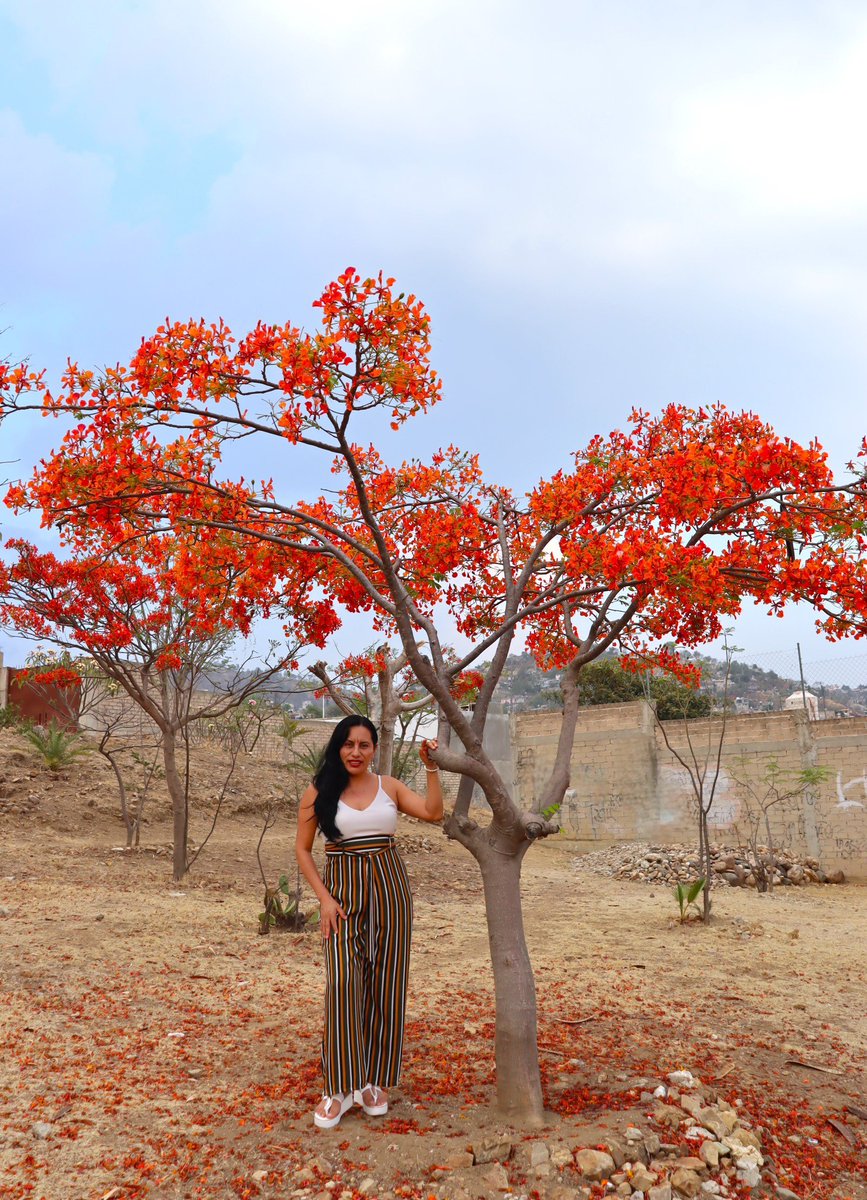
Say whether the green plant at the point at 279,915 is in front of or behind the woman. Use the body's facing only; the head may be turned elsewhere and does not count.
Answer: behind

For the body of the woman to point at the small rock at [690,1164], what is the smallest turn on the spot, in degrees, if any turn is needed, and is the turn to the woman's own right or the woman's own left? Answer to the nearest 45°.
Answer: approximately 45° to the woman's own left

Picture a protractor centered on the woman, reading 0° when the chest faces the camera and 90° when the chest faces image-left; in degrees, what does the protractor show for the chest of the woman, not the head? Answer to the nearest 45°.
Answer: approximately 0°

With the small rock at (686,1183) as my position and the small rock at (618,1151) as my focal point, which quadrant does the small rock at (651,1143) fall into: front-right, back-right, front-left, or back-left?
front-right

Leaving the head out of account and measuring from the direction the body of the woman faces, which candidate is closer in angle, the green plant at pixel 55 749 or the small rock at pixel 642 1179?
the small rock

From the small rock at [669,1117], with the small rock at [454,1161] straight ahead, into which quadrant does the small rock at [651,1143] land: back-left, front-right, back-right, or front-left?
front-left

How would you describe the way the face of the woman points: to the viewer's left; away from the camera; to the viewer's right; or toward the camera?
toward the camera

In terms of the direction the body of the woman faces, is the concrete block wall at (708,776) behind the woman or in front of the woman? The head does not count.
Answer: behind

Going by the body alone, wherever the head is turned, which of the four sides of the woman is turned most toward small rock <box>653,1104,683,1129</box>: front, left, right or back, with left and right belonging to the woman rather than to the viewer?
left

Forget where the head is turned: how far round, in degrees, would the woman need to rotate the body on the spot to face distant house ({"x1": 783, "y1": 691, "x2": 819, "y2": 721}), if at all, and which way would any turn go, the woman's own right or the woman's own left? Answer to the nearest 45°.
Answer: approximately 135° to the woman's own left
